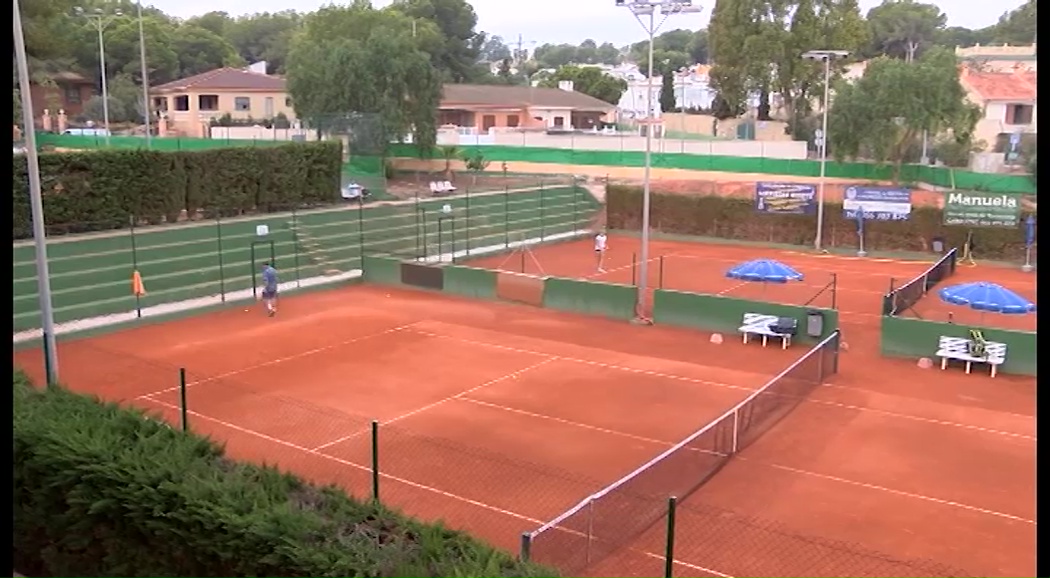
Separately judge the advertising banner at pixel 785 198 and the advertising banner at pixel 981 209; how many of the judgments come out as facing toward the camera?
2

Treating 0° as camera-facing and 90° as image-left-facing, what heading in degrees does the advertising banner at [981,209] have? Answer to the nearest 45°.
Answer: approximately 0°

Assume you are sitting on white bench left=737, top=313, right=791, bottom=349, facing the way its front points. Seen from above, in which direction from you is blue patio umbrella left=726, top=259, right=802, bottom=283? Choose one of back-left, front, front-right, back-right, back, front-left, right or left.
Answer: back-right

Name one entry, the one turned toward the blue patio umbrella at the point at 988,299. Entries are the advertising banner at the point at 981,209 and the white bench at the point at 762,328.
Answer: the advertising banner

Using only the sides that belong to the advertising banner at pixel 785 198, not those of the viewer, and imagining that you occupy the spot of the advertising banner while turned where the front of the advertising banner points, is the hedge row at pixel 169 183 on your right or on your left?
on your right

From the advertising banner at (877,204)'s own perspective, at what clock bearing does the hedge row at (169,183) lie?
The hedge row is roughly at 2 o'clock from the advertising banner.

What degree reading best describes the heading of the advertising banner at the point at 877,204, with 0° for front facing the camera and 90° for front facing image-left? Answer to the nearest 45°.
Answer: approximately 0°

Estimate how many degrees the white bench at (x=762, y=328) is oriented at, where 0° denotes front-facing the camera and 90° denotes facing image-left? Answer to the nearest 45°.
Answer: approximately 45°

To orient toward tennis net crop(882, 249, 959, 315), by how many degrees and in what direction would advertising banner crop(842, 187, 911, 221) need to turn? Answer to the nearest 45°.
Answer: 0° — it already faces it

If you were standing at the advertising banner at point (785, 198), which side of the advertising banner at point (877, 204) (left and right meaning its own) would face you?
right

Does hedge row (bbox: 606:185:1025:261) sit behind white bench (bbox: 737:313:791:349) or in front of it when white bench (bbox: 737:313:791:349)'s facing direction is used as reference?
behind

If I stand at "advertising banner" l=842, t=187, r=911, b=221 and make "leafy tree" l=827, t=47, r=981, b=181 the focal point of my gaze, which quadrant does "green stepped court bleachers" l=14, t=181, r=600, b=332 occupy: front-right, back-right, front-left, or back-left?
back-left

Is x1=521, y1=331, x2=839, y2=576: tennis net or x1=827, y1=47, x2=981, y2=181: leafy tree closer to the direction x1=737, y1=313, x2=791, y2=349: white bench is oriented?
the tennis net

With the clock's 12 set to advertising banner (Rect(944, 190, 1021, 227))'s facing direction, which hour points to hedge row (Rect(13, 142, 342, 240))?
The hedge row is roughly at 2 o'clock from the advertising banner.

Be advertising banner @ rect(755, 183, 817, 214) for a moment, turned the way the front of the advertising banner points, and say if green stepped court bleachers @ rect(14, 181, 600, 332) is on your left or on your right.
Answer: on your right

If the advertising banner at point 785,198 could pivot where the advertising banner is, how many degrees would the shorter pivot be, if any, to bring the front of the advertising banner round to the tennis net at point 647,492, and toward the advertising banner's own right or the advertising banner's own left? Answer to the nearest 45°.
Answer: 0° — it already faces it

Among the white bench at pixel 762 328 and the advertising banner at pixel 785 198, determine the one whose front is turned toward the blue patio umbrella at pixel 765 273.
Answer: the advertising banner
